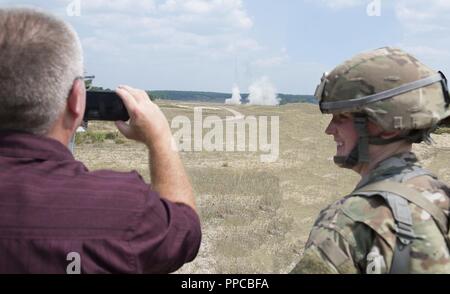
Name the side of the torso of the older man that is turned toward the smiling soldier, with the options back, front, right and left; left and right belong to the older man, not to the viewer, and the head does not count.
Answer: right

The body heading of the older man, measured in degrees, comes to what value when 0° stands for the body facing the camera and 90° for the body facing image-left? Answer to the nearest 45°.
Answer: approximately 180°

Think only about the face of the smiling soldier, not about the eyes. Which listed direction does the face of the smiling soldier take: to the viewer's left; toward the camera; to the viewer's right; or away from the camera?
to the viewer's left
